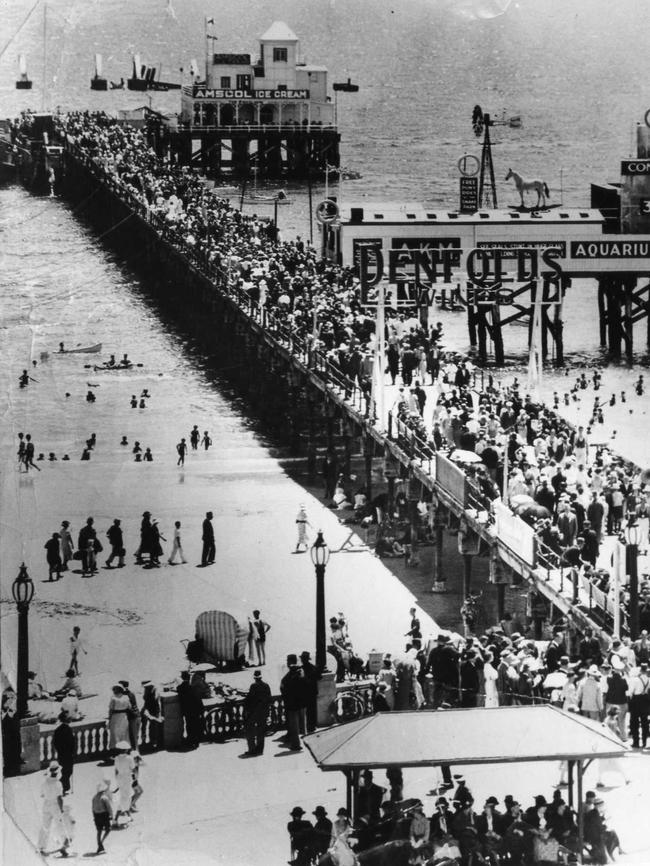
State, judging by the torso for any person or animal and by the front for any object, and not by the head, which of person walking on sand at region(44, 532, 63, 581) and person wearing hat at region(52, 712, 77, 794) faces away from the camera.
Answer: the person wearing hat

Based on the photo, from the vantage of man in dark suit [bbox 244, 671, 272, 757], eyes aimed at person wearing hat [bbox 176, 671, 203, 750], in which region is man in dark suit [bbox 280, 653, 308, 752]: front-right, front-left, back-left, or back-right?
back-right

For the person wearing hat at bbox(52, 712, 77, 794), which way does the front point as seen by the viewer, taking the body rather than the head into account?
away from the camera

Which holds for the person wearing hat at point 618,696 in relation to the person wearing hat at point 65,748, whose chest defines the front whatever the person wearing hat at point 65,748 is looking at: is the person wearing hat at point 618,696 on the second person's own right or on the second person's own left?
on the second person's own right

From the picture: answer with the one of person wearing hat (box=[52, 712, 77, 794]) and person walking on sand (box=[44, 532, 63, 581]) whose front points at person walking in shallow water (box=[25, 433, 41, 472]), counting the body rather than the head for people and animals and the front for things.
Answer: the person wearing hat
